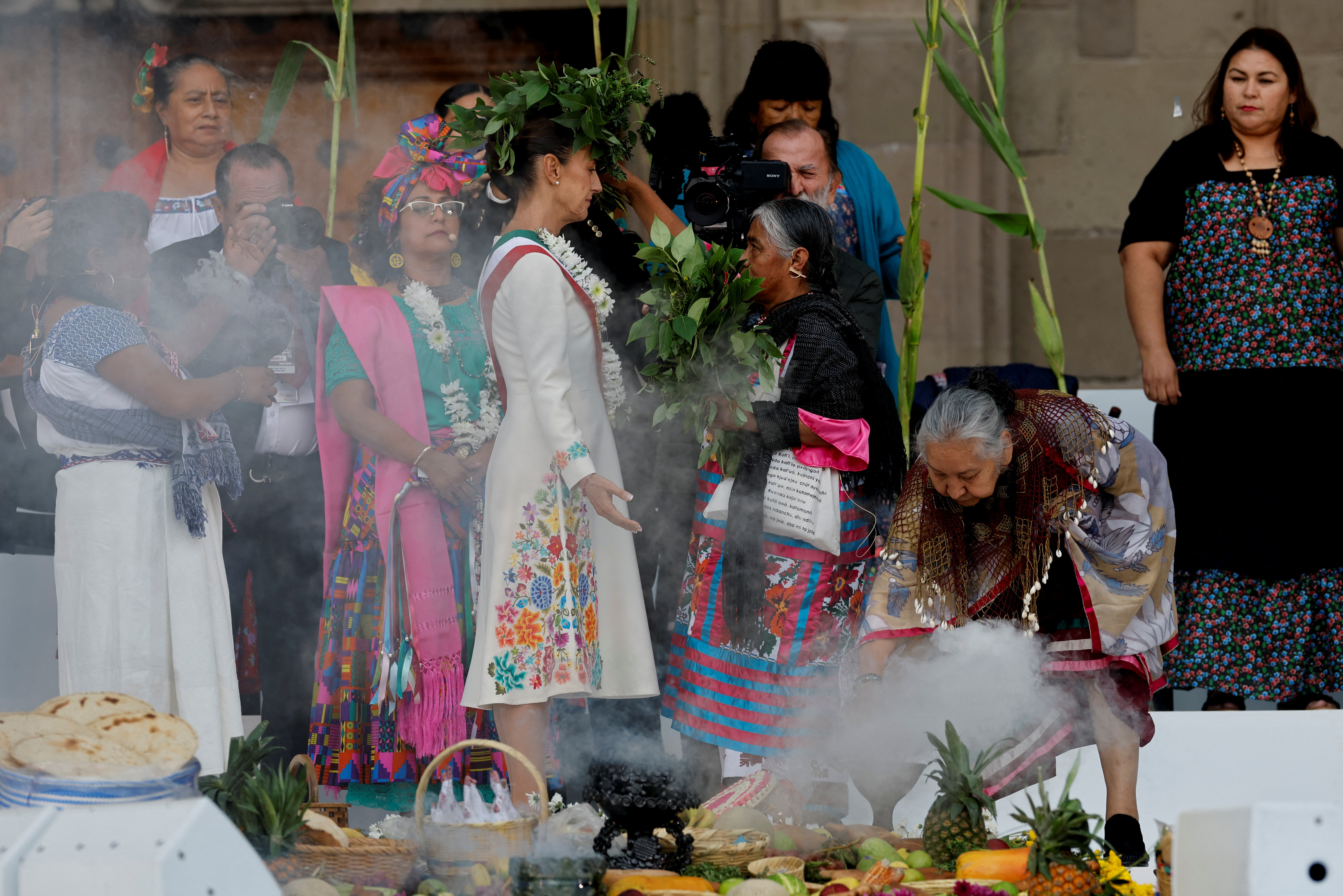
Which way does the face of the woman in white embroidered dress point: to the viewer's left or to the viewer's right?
to the viewer's right

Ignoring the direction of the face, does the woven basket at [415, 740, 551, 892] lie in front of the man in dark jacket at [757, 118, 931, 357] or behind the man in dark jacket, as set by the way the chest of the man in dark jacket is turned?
in front

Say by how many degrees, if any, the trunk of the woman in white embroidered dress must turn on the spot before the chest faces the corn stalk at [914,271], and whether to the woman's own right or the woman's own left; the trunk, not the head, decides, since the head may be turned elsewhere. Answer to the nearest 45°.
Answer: approximately 45° to the woman's own left

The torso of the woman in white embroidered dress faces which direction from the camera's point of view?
to the viewer's right

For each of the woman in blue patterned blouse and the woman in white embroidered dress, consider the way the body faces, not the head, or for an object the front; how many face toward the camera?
0

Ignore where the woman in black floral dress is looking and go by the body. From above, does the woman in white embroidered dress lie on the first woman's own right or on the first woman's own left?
on the first woman's own right

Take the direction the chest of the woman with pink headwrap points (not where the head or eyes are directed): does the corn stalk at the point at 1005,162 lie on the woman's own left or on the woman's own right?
on the woman's own left

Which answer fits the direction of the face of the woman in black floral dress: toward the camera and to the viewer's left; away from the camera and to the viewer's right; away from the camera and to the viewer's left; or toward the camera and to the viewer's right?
toward the camera and to the viewer's left

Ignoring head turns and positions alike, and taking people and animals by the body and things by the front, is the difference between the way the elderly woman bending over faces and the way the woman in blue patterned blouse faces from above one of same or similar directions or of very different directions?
very different directions

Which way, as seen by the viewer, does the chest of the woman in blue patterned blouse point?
to the viewer's right

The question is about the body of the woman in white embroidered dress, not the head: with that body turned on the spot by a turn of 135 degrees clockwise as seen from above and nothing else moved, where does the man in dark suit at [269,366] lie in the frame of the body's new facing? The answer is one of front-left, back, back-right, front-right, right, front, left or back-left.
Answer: right

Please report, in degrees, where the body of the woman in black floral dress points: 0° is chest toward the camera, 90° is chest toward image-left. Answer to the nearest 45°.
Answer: approximately 0°

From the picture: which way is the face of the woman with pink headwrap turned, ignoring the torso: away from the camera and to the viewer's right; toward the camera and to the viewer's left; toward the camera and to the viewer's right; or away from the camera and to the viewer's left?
toward the camera and to the viewer's right

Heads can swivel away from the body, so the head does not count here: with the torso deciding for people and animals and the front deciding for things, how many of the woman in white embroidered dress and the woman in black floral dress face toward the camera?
1
